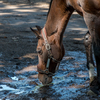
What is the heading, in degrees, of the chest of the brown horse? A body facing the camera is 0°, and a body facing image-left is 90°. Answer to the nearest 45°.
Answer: approximately 90°
